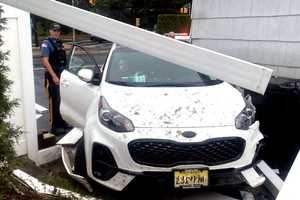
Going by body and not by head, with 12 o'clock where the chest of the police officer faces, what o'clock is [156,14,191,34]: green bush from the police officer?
The green bush is roughly at 8 o'clock from the police officer.

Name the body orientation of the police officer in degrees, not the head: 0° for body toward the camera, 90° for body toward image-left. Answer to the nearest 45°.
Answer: approximately 315°

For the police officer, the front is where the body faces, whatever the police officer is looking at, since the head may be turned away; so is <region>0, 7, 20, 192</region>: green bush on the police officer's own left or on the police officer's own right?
on the police officer's own right

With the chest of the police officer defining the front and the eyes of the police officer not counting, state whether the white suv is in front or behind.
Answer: in front

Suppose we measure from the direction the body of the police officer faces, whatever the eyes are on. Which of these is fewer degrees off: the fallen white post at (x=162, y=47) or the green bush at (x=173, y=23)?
the fallen white post

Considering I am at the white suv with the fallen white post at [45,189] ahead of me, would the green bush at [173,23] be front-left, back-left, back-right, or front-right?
back-right

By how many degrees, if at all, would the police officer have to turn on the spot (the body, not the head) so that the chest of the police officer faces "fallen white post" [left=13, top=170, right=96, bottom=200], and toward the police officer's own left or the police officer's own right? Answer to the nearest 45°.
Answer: approximately 45° to the police officer's own right

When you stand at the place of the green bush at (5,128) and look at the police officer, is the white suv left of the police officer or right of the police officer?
right
